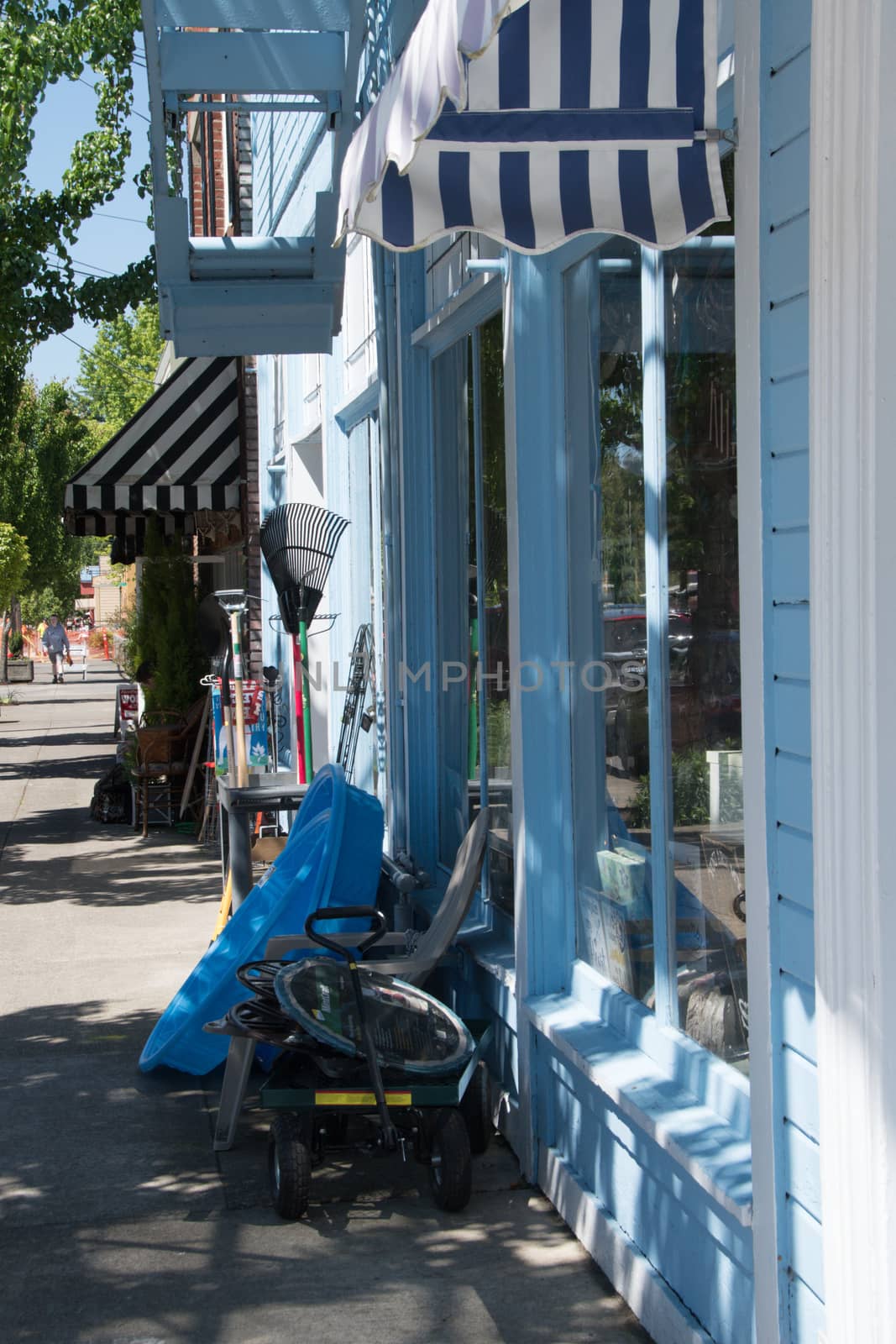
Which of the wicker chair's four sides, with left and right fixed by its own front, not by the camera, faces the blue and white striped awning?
left

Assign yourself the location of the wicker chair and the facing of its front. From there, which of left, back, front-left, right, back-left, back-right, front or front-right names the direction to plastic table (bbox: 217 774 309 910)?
left

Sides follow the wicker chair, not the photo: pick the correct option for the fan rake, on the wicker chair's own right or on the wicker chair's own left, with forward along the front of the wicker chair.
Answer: on the wicker chair's own left

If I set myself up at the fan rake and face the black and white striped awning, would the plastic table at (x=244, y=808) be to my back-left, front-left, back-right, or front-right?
back-left

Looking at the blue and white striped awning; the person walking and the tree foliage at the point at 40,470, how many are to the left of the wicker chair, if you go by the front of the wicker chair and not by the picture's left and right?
1

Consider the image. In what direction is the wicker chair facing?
to the viewer's left

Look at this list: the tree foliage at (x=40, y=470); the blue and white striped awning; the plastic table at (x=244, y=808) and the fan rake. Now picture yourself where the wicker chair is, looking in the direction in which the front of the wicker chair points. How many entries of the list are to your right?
1

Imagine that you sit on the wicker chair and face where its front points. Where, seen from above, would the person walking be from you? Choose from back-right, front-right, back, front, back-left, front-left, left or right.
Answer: right

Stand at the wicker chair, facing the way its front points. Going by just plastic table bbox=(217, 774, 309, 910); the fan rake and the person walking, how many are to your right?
1
